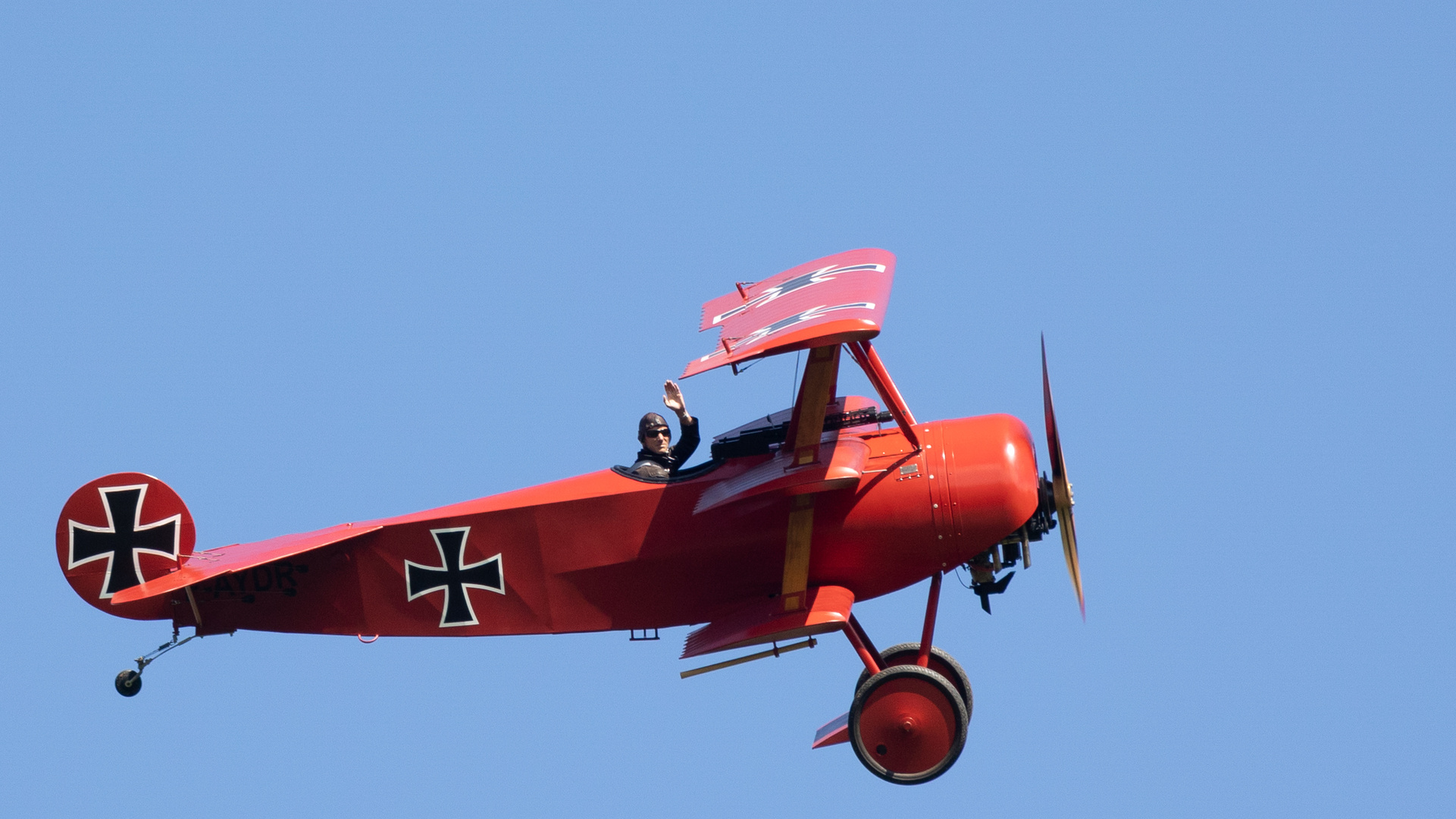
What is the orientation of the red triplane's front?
to the viewer's right
